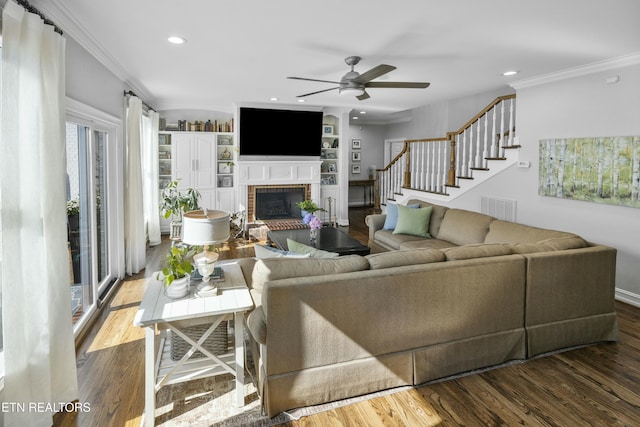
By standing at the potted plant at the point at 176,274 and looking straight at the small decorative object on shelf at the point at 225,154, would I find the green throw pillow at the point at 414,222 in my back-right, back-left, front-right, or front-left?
front-right

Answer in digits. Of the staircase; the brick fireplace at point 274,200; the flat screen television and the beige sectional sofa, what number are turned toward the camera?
2

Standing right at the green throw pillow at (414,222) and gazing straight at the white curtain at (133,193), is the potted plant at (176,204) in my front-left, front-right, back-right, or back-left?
front-right

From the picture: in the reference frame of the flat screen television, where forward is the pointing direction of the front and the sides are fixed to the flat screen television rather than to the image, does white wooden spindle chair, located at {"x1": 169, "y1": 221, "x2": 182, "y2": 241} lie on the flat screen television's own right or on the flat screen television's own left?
on the flat screen television's own right

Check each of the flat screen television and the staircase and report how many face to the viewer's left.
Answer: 1

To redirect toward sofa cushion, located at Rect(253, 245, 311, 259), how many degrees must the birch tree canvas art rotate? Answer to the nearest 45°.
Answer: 0° — it already faces it

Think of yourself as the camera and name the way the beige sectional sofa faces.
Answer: facing away from the viewer and to the left of the viewer

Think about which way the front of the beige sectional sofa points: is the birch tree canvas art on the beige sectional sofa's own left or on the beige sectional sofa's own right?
on the beige sectional sofa's own right

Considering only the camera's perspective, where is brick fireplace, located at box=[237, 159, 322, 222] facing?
facing the viewer

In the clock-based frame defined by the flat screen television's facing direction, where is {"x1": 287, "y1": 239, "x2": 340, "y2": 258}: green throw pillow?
The green throw pillow is roughly at 12 o'clock from the flat screen television.

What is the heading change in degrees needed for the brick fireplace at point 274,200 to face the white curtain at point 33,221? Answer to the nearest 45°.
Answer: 0° — it already faces it

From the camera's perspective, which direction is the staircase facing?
to the viewer's left

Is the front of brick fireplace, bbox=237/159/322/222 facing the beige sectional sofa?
yes

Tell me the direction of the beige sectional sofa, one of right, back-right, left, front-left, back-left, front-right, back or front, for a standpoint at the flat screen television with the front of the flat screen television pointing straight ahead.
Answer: front

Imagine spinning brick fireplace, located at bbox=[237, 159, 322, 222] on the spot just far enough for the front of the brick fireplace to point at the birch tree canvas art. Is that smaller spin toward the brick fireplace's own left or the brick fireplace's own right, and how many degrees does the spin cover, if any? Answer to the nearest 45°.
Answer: approximately 45° to the brick fireplace's own left
